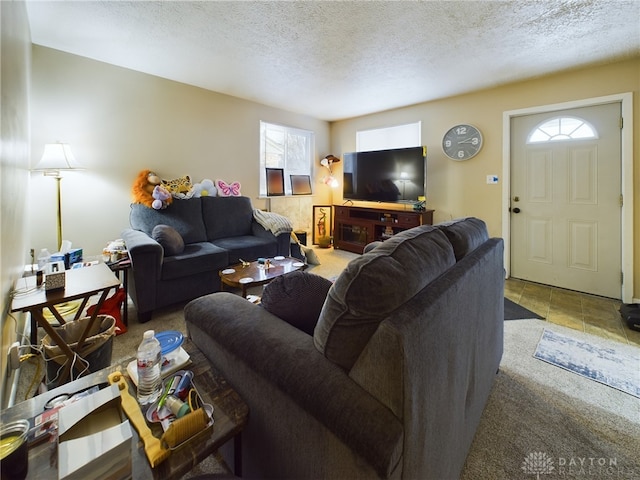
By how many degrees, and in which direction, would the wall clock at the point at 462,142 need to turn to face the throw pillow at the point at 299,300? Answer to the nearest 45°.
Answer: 0° — it already faces it

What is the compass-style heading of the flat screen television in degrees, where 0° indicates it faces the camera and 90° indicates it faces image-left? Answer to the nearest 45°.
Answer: approximately 45°

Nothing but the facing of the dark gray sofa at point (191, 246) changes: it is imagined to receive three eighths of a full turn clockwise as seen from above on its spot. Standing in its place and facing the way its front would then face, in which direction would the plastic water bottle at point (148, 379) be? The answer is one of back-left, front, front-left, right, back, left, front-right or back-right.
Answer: left

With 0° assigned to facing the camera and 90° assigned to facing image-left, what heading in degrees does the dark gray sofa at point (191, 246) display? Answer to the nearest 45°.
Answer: approximately 315°

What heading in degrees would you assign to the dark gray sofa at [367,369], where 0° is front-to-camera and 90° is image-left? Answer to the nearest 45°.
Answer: approximately 135°

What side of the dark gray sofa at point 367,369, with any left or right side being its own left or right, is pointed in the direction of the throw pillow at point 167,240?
front

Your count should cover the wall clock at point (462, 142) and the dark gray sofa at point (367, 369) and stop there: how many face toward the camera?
1

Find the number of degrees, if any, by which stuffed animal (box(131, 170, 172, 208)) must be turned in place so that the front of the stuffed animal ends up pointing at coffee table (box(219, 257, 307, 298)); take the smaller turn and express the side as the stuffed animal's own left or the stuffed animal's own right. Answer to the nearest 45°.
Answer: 0° — it already faces it
